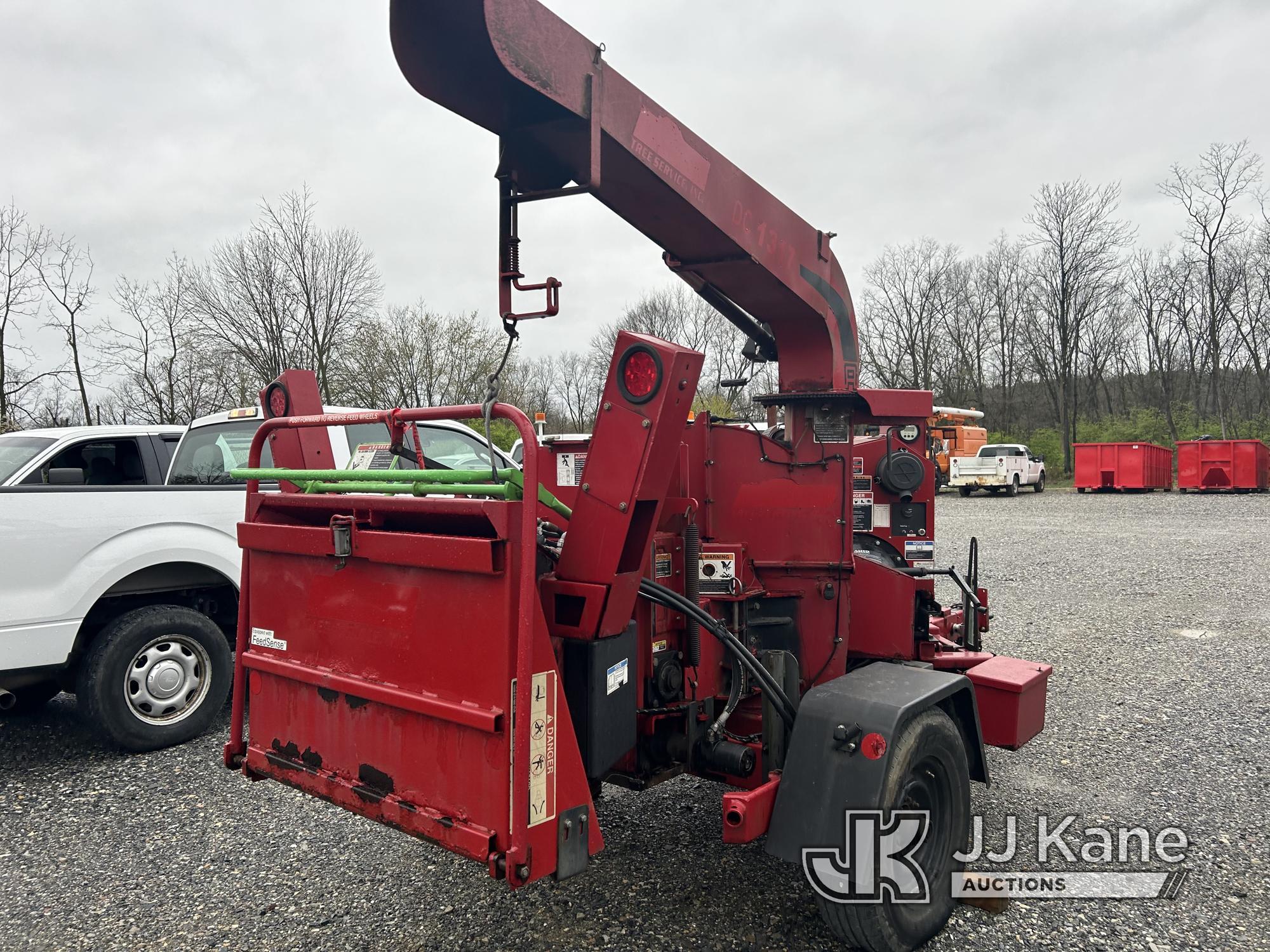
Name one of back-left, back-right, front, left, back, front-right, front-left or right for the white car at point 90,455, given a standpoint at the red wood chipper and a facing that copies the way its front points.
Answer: left

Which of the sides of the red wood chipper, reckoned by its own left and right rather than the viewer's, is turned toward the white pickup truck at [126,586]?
left

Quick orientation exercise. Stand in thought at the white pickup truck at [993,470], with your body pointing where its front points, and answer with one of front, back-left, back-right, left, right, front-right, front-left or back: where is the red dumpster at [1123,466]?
front-right

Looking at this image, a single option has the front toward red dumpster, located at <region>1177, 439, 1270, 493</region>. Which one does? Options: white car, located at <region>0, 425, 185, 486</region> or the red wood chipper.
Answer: the red wood chipper

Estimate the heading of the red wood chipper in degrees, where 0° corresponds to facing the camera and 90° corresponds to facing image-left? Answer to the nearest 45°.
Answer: approximately 225°

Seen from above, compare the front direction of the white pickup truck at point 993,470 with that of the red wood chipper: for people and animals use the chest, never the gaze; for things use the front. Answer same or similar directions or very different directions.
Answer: same or similar directions

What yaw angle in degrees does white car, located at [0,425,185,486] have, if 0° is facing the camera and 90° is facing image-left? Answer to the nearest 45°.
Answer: approximately 45°

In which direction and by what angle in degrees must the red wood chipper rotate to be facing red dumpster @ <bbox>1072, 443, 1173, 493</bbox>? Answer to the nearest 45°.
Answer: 0° — it already faces it

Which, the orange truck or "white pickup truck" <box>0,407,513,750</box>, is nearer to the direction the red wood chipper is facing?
the orange truck

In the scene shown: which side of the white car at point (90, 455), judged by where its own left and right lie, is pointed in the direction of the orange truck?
back

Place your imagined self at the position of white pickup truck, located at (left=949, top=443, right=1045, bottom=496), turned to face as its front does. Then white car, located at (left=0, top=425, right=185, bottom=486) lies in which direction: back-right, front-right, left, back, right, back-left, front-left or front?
back-right

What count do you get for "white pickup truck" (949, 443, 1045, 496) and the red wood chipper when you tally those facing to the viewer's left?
0

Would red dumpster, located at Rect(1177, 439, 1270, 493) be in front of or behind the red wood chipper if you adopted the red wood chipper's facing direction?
in front

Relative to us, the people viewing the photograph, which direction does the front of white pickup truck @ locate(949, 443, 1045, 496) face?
facing away from the viewer and to the right of the viewer

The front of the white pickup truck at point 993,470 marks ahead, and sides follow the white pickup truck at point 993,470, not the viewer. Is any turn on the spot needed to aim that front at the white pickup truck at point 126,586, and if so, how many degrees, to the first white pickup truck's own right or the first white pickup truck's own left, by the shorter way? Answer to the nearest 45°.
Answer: approximately 135° to the first white pickup truck's own right

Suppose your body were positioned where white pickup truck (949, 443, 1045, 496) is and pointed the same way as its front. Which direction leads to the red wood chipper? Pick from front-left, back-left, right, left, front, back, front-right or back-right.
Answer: back-right
